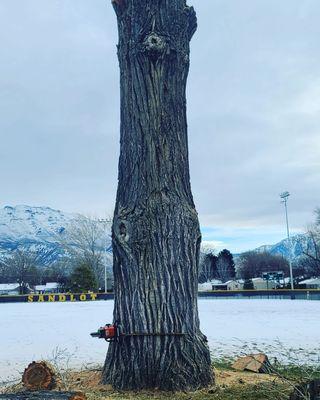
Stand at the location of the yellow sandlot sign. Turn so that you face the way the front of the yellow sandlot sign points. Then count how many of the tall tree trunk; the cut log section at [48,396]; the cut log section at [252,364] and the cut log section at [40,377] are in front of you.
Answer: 4

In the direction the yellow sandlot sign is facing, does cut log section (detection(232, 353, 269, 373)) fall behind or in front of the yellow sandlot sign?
in front

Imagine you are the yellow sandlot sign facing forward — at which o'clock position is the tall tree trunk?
The tall tree trunk is roughly at 12 o'clock from the yellow sandlot sign.

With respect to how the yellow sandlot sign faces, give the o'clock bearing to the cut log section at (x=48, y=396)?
The cut log section is roughly at 12 o'clock from the yellow sandlot sign.

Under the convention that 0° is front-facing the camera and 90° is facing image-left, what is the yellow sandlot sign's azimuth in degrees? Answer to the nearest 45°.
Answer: approximately 0°

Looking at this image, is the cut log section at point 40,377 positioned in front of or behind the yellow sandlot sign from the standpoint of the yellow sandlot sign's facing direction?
in front
